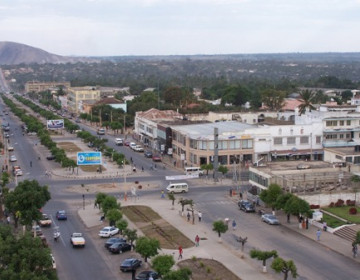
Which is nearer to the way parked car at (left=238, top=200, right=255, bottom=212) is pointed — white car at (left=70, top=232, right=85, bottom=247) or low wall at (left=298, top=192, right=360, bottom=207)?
the low wall

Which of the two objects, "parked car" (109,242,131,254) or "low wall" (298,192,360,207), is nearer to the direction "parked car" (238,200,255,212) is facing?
the low wall
